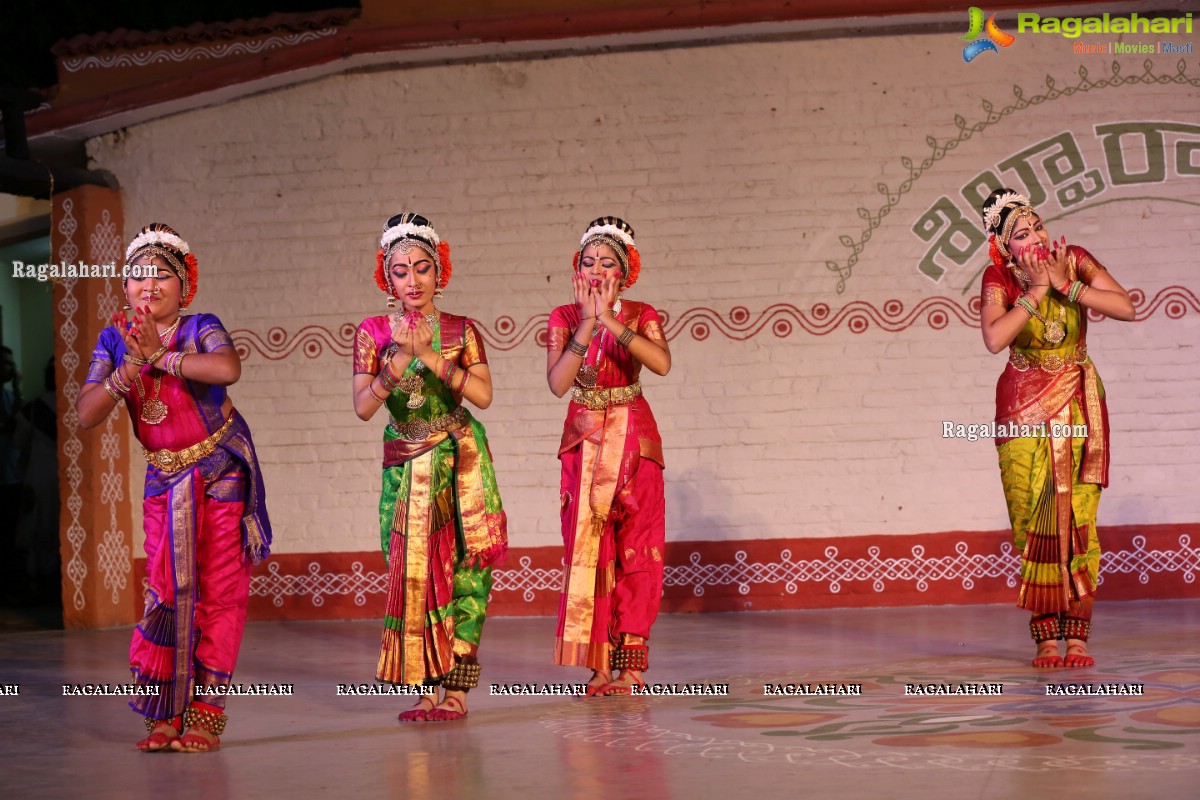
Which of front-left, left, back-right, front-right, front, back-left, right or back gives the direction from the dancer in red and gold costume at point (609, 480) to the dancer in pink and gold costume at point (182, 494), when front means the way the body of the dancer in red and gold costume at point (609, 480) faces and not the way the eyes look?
front-right

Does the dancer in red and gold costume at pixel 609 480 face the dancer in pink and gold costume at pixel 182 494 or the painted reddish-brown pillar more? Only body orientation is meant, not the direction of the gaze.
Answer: the dancer in pink and gold costume

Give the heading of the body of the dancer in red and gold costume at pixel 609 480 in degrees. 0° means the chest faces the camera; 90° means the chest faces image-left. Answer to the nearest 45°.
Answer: approximately 0°

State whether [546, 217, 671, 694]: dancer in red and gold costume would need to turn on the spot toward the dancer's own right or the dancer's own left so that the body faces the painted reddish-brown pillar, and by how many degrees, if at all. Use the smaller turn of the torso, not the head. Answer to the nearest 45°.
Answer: approximately 135° to the dancer's own right
